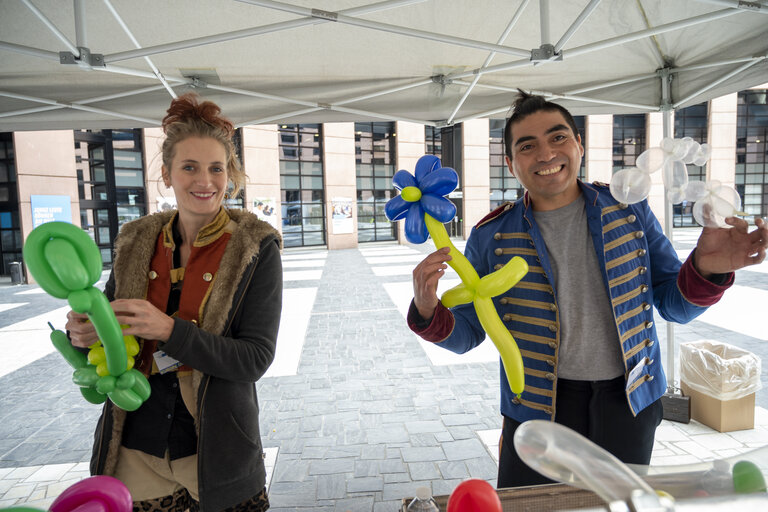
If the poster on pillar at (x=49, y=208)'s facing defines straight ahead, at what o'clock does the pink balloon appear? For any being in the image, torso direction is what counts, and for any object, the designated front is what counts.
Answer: The pink balloon is roughly at 12 o'clock from the poster on pillar.

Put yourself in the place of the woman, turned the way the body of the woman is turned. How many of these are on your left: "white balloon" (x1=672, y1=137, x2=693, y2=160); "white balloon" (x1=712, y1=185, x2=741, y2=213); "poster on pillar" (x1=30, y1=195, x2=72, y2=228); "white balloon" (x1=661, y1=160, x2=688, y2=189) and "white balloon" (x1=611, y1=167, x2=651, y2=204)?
4

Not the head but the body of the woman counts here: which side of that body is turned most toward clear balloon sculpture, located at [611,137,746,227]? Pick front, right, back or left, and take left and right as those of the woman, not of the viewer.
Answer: left

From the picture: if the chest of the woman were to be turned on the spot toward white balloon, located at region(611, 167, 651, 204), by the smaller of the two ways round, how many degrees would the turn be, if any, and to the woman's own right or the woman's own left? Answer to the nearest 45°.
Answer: approximately 90° to the woman's own left

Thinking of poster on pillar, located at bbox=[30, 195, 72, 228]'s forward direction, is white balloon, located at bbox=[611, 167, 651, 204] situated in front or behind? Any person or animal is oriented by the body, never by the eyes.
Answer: in front

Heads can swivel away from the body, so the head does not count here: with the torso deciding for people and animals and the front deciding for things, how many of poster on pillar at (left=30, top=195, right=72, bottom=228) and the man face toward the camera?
2

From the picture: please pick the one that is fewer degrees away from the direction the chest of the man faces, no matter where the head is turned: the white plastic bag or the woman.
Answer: the woman

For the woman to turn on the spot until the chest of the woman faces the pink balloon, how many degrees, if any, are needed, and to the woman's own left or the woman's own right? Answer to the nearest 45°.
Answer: approximately 45° to the woman's own left

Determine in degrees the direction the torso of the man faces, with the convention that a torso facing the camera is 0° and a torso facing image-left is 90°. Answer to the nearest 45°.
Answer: approximately 0°

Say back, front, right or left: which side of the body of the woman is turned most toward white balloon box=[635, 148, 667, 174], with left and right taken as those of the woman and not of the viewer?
left
